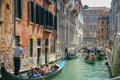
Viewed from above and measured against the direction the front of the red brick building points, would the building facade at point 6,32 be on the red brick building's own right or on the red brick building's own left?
on the red brick building's own right

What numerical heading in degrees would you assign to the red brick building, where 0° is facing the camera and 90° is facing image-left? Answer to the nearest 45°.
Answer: approximately 315°
